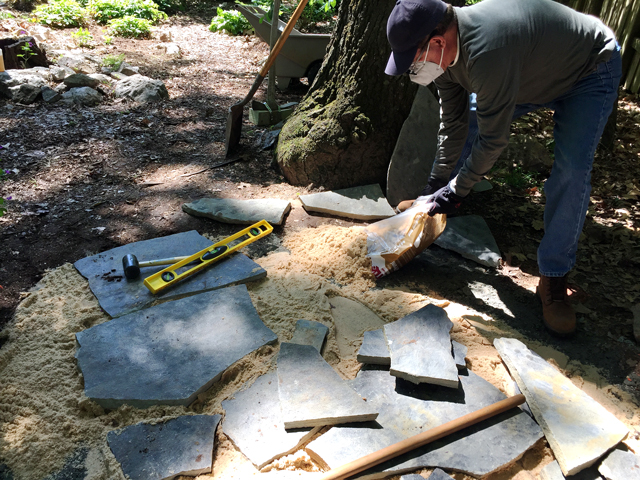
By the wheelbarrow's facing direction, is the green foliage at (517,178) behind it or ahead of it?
ahead

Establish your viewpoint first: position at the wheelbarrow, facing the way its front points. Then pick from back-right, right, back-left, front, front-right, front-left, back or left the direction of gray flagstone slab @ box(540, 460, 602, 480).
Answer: front-right

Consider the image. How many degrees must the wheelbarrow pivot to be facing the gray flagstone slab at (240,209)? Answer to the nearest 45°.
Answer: approximately 45° to its right

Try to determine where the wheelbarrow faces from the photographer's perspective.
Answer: facing the viewer and to the right of the viewer

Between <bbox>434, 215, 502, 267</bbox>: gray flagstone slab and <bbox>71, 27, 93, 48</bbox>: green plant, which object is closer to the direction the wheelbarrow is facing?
the gray flagstone slab

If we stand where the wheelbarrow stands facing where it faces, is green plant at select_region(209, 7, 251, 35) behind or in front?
behind

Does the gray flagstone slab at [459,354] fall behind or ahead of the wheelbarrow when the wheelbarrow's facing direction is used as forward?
ahead

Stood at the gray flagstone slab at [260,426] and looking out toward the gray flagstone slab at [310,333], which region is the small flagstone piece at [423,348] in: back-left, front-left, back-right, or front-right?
front-right

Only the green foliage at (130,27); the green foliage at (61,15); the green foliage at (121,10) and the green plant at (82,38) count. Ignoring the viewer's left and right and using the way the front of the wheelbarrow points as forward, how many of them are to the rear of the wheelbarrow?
4

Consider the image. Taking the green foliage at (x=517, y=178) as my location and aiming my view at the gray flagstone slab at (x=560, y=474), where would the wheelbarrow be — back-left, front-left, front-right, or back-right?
back-right

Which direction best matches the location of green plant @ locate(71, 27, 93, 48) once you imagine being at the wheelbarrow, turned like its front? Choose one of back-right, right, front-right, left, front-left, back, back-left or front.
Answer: back

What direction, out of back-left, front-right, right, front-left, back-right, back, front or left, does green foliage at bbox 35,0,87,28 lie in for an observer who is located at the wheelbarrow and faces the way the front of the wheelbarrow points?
back

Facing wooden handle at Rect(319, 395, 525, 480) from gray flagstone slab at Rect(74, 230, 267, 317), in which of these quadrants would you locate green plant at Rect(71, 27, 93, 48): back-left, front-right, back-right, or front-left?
back-left

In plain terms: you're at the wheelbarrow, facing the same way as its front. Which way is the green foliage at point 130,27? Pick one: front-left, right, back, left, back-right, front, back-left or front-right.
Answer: back
